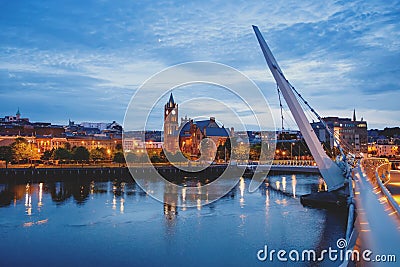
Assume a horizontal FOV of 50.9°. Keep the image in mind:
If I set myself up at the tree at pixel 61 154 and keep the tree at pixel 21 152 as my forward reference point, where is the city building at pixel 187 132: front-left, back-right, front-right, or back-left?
back-right

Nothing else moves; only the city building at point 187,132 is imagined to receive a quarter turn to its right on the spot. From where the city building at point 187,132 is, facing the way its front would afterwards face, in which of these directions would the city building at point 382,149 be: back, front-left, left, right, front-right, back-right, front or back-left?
back-right

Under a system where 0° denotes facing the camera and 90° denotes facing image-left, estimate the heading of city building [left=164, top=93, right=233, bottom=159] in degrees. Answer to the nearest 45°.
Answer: approximately 45°

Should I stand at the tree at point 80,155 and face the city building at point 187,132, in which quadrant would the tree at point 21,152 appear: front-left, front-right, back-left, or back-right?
back-left

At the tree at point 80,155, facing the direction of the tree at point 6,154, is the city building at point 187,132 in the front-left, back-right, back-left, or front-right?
back-right
